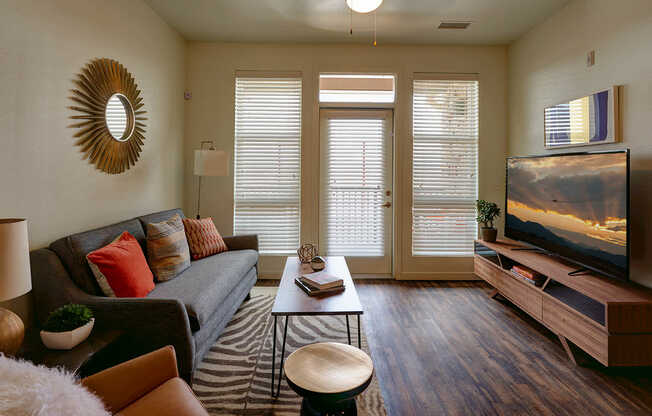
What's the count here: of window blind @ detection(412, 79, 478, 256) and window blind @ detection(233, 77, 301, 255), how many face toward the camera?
2

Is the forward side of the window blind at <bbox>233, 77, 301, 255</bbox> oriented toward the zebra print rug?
yes

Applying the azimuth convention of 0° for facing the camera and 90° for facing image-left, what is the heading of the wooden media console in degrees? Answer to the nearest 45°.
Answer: approximately 45°

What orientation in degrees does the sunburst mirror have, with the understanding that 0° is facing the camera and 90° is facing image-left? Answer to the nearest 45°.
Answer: approximately 315°

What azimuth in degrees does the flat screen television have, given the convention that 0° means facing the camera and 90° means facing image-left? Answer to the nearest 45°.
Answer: approximately 45°

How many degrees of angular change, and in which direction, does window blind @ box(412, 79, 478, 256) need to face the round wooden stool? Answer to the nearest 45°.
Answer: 0° — it already faces it
